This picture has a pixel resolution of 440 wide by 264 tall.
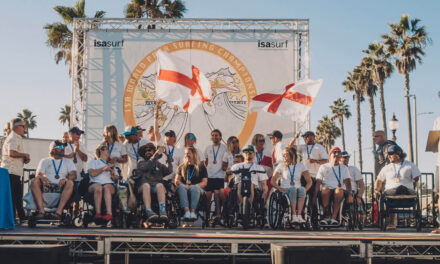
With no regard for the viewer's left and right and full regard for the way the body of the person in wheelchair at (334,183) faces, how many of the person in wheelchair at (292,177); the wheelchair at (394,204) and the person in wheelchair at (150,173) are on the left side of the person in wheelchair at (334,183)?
1

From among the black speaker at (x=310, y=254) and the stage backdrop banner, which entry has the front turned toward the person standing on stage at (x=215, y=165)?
the stage backdrop banner

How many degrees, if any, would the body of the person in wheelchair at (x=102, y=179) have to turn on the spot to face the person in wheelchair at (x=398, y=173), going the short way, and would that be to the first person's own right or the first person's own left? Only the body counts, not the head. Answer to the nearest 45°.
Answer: approximately 90° to the first person's own left

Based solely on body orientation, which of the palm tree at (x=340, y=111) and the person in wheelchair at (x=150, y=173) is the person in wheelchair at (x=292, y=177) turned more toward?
the person in wheelchair

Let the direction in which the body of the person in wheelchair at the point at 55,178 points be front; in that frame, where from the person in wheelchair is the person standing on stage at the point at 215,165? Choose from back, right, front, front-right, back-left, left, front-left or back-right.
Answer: left

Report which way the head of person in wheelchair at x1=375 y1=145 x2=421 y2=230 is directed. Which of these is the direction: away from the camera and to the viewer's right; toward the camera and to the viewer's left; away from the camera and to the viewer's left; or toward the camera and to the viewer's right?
toward the camera and to the viewer's left

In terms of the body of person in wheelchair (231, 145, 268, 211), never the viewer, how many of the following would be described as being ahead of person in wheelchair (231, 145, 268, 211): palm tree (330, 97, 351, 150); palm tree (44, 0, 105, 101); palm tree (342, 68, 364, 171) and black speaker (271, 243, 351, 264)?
1

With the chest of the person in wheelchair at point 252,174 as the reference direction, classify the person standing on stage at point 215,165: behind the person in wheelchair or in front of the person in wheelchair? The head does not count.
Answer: behind

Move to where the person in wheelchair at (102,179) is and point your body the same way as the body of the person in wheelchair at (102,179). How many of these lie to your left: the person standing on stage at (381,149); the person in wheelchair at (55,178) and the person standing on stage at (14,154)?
1

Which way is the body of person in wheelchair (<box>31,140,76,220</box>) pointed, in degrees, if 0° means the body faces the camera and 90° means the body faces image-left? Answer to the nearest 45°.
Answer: approximately 0°

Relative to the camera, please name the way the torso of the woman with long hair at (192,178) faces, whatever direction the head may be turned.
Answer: toward the camera

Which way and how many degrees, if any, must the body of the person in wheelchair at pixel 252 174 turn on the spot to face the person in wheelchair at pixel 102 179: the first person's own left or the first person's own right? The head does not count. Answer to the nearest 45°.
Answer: approximately 90° to the first person's own right

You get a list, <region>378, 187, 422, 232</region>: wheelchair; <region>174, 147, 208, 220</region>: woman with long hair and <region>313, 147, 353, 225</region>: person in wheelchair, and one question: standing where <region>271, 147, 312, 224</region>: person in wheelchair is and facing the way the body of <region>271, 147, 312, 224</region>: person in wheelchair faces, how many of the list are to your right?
1

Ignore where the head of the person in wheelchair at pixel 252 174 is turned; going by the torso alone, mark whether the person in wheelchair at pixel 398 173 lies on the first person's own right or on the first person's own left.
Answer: on the first person's own left

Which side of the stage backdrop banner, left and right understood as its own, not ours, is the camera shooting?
front

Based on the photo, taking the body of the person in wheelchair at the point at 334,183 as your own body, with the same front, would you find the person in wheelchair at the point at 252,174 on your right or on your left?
on your right

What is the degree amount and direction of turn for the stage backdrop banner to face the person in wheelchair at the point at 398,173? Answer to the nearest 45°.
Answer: approximately 45° to its left
